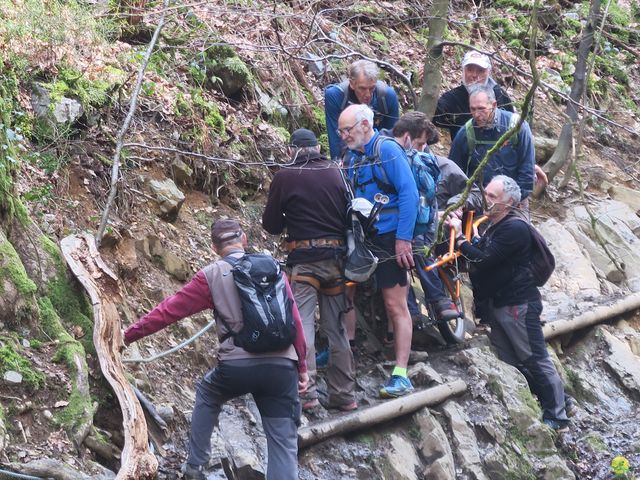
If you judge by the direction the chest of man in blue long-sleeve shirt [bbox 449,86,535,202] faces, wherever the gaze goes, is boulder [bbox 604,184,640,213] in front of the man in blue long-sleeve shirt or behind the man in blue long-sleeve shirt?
behind

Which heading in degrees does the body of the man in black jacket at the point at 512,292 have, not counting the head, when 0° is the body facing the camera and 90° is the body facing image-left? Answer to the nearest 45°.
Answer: approximately 90°

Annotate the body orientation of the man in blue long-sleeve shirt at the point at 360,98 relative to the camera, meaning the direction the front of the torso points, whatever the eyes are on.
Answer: toward the camera

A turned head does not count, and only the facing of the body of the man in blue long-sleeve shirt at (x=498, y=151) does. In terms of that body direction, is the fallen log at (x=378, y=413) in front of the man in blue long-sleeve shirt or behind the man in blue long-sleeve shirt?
in front

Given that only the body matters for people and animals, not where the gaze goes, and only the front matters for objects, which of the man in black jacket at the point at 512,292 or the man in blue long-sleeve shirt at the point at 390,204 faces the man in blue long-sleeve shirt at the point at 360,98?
the man in black jacket

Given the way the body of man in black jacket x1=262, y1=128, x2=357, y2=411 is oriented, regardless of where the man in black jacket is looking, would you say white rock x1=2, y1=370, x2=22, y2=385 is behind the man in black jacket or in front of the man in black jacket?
behind

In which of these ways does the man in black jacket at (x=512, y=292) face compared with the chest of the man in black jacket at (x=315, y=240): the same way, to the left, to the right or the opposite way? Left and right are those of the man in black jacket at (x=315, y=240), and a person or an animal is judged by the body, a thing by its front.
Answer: to the left

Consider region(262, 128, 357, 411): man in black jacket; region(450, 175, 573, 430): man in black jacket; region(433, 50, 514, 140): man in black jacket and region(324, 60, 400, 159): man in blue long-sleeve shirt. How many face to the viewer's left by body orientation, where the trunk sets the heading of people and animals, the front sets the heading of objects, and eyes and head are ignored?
1

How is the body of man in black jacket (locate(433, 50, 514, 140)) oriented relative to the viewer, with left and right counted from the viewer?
facing the viewer

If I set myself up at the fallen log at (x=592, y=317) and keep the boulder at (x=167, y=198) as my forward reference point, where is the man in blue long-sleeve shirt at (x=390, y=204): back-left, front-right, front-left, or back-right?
front-left

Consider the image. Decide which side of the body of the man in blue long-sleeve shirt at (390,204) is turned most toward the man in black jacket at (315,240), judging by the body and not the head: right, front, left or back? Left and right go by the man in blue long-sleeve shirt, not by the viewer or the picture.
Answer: front

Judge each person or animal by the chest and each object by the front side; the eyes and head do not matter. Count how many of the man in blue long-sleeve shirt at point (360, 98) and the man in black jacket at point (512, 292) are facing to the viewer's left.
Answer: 1

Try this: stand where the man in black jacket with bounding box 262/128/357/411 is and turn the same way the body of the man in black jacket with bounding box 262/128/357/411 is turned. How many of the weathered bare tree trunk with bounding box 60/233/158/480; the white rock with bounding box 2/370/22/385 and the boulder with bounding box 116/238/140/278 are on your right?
0

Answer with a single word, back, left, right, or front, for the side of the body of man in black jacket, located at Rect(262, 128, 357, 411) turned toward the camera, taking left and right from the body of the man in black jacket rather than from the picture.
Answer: back

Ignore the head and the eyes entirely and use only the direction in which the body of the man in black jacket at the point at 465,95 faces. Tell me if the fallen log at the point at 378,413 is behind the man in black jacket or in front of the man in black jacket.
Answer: in front

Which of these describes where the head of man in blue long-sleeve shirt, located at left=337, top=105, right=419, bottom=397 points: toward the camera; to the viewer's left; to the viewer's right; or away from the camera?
to the viewer's left

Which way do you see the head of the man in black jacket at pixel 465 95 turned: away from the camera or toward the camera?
toward the camera
